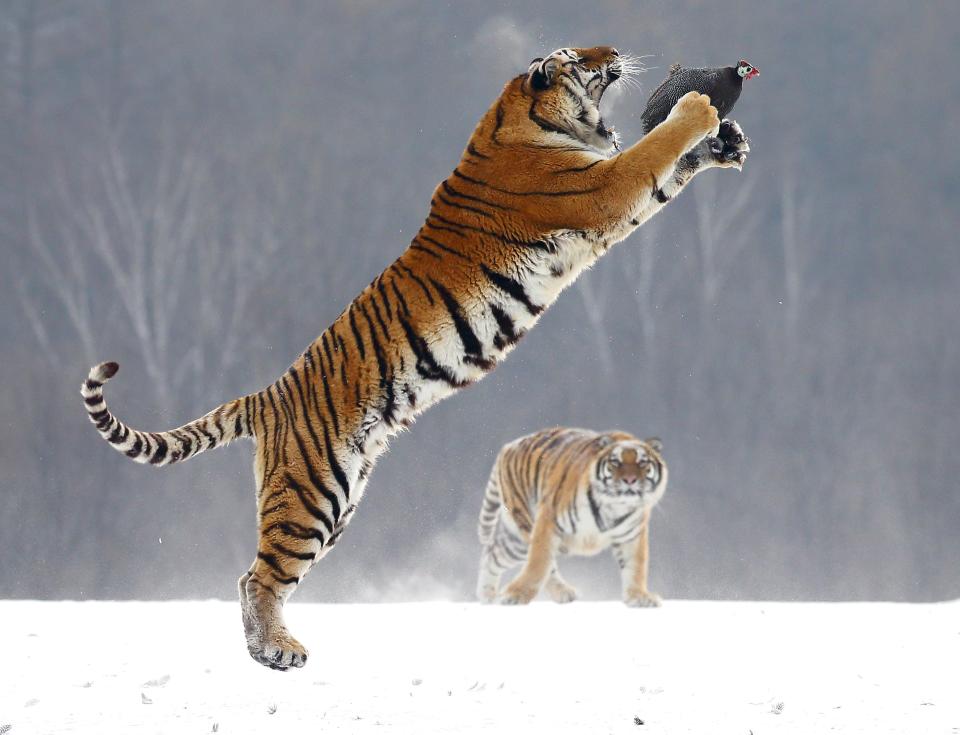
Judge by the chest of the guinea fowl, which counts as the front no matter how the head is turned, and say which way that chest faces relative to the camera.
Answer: to the viewer's right

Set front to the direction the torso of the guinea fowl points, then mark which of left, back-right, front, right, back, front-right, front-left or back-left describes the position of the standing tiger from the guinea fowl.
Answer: left

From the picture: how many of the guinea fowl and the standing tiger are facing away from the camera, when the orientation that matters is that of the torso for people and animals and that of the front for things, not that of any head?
0

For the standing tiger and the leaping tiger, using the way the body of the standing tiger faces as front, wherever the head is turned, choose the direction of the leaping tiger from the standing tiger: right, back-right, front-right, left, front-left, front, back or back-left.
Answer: front-right

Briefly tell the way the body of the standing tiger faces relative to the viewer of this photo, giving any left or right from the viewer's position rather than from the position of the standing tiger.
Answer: facing the viewer and to the right of the viewer
